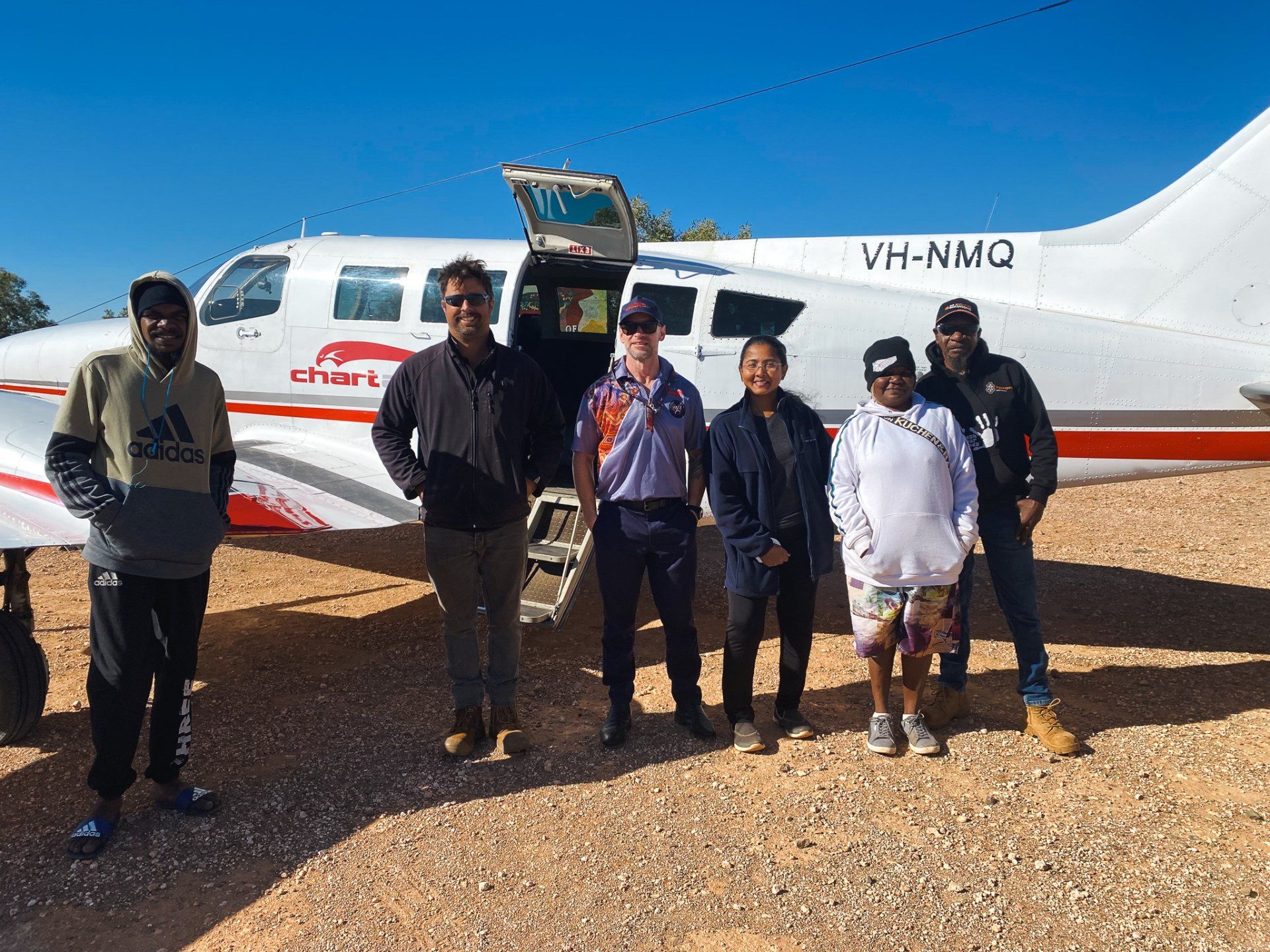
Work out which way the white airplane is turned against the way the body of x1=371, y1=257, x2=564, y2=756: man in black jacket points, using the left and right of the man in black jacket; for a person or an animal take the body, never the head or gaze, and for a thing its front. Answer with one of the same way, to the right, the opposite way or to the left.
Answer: to the right

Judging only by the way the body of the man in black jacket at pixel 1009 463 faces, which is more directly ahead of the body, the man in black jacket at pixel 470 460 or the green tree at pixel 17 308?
the man in black jacket

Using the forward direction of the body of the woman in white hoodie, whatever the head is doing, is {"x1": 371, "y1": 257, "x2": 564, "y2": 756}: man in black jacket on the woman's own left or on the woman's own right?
on the woman's own right

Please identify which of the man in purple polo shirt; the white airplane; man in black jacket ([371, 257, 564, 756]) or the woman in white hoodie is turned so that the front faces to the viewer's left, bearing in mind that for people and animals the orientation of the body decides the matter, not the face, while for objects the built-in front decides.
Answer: the white airplane

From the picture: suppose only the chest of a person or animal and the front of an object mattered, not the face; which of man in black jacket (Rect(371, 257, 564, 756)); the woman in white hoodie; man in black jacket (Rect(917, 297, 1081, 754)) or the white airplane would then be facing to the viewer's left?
the white airplane

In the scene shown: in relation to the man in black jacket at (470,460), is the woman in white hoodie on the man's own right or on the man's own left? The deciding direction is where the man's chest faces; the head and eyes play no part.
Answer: on the man's own left

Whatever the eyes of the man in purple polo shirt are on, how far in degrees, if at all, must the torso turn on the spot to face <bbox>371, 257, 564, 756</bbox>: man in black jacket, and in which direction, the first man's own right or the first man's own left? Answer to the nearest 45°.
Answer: approximately 90° to the first man's own right

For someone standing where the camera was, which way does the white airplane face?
facing to the left of the viewer
